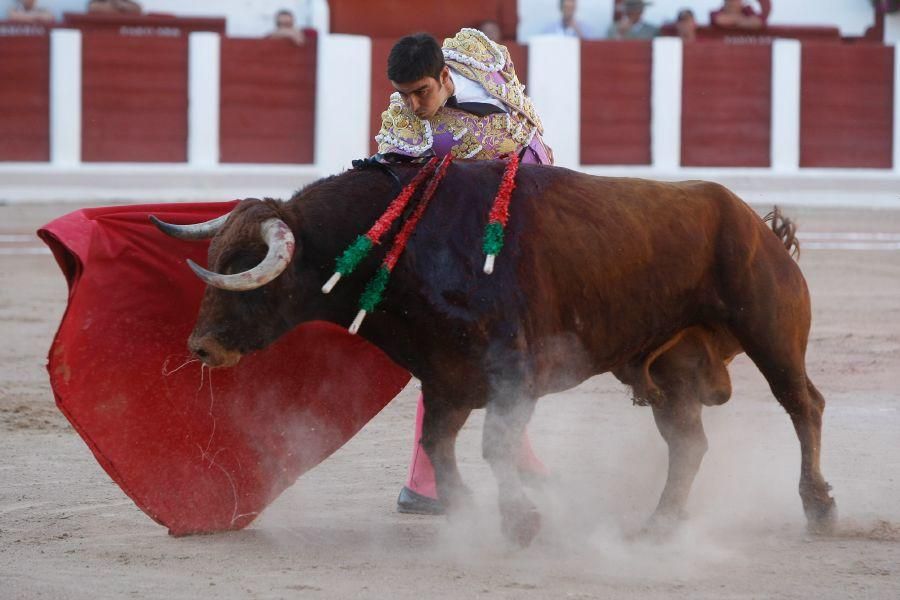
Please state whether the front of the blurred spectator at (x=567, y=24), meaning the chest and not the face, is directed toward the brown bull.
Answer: yes

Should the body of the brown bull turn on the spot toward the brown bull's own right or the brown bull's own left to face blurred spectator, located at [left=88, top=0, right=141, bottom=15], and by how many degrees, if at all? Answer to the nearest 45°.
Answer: approximately 90° to the brown bull's own right

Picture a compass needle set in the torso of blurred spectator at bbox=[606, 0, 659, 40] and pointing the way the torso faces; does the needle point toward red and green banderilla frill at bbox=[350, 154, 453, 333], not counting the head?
yes

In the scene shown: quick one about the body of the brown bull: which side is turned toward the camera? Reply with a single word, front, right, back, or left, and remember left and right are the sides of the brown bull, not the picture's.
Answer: left

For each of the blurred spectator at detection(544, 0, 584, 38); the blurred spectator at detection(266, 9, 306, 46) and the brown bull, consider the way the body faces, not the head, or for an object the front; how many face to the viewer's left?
1

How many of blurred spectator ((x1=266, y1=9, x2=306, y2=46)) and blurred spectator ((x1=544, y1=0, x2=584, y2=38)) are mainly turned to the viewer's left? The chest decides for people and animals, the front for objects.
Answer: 0

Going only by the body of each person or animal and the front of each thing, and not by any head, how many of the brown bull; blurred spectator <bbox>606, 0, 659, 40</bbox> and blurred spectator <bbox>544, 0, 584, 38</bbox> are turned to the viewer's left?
1

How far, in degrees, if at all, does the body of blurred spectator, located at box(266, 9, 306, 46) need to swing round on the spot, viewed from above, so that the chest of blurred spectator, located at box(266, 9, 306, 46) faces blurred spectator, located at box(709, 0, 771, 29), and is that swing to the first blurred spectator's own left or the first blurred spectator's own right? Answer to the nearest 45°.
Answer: approximately 90° to the first blurred spectator's own left

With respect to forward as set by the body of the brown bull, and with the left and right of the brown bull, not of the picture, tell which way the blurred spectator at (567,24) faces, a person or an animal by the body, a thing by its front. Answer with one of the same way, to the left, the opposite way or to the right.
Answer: to the left

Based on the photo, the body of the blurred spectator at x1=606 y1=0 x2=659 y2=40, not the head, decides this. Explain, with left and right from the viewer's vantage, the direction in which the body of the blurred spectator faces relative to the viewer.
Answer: facing the viewer

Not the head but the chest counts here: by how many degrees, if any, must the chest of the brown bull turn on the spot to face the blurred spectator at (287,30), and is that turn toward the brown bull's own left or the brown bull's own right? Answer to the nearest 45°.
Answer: approximately 90° to the brown bull's own right

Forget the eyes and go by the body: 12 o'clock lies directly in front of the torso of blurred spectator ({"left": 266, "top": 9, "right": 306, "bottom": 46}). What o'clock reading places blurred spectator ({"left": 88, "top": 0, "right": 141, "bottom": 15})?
blurred spectator ({"left": 88, "top": 0, "right": 141, "bottom": 15}) is roughly at 3 o'clock from blurred spectator ({"left": 266, "top": 9, "right": 306, "bottom": 46}).

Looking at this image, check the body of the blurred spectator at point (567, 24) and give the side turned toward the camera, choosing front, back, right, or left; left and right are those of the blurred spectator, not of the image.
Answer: front

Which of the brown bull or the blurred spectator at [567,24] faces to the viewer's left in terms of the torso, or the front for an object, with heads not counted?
the brown bull

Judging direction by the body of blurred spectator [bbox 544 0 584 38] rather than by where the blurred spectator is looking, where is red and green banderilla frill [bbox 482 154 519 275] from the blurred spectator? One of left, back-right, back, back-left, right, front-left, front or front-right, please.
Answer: front

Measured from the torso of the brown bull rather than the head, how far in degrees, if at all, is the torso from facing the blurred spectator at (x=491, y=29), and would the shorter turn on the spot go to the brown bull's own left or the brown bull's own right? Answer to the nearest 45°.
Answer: approximately 90° to the brown bull's own right

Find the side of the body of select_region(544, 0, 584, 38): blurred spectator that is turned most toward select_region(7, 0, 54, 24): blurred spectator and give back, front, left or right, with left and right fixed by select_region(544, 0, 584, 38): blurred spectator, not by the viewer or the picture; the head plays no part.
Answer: right
